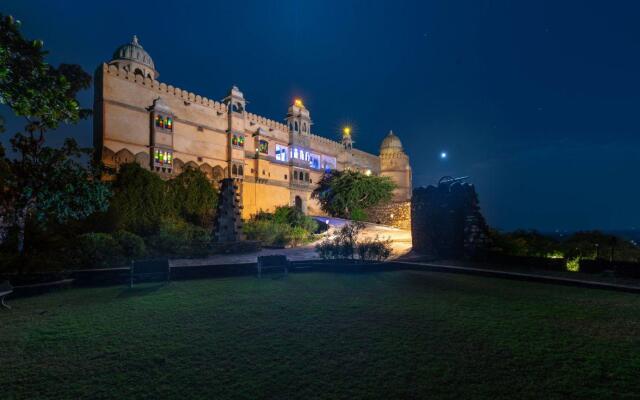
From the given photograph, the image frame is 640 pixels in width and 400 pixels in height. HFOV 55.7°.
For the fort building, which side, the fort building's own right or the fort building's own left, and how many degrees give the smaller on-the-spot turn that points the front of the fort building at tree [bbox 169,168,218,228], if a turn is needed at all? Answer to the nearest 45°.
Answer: approximately 45° to the fort building's own right

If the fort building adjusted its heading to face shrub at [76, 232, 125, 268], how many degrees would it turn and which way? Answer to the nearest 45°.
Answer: approximately 45° to its right

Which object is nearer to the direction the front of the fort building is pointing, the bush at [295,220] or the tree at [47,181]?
the bush

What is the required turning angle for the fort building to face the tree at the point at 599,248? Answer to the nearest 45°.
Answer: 0° — it already faces it

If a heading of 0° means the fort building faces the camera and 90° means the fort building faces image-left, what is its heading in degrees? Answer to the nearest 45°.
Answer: approximately 315°

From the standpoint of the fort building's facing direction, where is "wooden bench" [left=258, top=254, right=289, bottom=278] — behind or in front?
in front

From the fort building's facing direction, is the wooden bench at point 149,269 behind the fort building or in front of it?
in front

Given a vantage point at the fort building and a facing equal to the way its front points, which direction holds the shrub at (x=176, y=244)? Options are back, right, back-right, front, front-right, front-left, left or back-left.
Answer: front-right
